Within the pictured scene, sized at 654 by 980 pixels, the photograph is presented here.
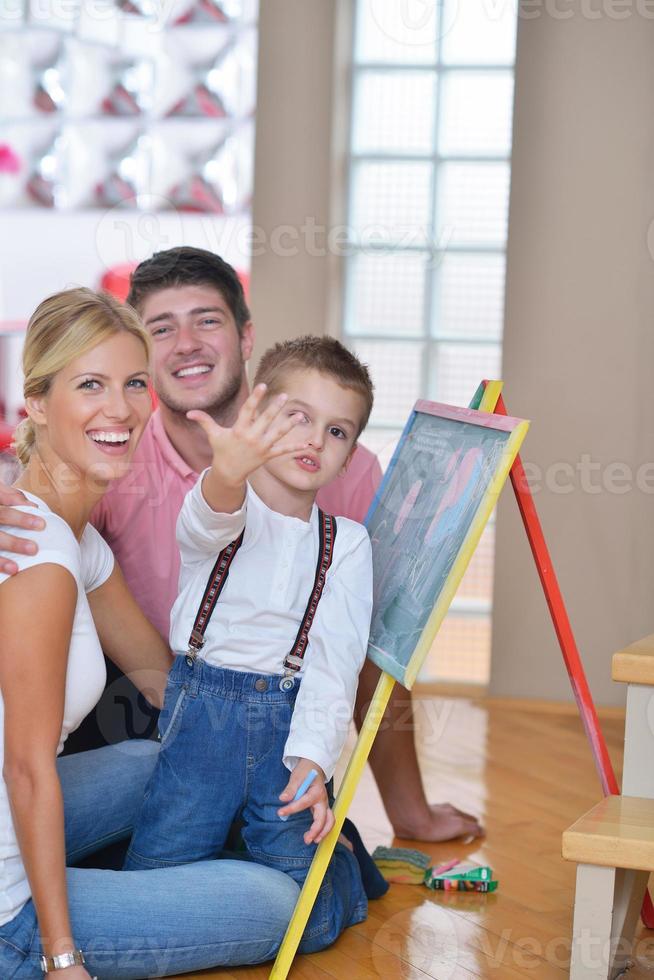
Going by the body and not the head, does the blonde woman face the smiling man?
no

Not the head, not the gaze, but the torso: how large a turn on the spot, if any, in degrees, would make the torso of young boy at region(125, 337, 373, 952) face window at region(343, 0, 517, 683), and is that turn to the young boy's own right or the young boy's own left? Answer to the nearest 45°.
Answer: approximately 180°

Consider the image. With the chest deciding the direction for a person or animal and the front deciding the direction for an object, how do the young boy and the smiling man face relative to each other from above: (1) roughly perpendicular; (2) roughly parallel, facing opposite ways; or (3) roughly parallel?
roughly parallel

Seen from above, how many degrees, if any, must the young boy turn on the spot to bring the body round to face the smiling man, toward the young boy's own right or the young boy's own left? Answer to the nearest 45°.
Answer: approximately 180°

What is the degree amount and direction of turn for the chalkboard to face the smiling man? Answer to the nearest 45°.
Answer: approximately 90° to its right

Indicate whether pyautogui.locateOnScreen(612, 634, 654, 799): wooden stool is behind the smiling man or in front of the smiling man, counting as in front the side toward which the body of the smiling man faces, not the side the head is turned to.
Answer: in front

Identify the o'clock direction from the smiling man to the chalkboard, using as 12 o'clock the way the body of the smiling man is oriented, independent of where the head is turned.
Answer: The chalkboard is roughly at 11 o'clock from the smiling man.

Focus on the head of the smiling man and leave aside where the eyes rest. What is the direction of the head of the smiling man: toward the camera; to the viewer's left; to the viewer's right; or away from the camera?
toward the camera

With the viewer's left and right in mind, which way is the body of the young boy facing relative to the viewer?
facing the viewer

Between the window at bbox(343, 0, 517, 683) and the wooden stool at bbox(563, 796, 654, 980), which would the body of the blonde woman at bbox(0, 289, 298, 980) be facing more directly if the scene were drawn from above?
the wooden stool

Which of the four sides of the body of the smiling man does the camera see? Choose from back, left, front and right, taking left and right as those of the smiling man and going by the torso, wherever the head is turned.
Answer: front

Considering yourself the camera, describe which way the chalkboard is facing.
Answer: facing the viewer and to the left of the viewer
